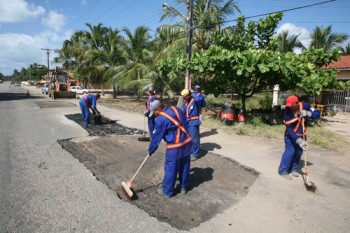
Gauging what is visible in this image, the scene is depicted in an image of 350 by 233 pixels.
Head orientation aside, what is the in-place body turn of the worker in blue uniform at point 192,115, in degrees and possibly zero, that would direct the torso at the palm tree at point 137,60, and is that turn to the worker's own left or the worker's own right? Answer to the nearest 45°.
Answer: approximately 135° to the worker's own right

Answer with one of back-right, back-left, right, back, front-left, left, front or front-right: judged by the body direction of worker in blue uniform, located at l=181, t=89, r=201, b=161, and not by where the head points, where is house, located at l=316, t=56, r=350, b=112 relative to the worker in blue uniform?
back

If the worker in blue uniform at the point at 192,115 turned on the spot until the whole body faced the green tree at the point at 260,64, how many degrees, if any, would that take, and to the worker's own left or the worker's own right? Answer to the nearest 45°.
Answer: approximately 180°

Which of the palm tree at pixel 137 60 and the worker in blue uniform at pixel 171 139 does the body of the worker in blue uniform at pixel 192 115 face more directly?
the worker in blue uniform

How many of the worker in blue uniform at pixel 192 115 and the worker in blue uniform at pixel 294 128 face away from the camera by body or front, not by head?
0

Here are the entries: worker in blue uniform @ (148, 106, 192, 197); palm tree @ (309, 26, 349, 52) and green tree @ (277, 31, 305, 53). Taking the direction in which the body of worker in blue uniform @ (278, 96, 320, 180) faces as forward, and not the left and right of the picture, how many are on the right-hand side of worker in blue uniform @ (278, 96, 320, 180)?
1

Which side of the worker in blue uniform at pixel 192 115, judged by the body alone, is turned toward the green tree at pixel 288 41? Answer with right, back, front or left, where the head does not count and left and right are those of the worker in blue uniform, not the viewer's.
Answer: back

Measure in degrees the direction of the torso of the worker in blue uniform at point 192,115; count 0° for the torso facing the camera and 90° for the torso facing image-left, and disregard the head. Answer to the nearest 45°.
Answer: approximately 45°
